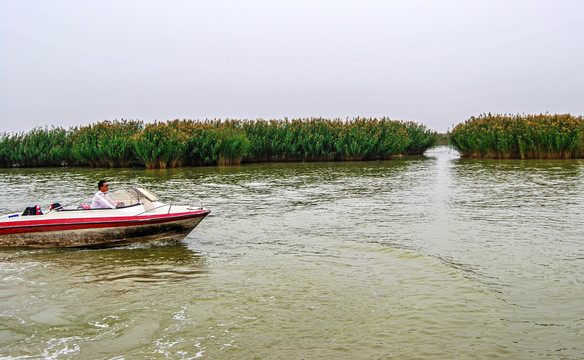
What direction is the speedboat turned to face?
to the viewer's right
